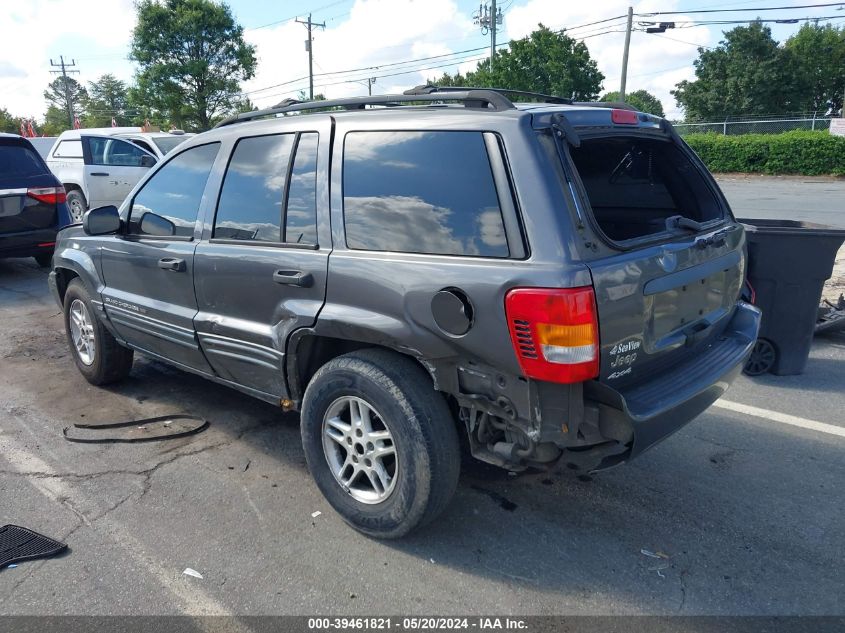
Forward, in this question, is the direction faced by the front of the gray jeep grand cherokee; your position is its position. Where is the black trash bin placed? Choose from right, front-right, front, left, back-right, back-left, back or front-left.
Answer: right

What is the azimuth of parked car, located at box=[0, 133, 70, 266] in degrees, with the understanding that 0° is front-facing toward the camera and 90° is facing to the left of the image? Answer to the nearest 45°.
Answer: approximately 180°

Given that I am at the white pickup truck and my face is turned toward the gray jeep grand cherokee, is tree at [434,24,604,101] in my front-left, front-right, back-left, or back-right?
back-left

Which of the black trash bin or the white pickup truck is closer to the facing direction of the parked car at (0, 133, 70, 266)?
the white pickup truck

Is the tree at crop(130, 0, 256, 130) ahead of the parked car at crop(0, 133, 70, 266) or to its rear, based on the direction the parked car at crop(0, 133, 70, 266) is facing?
ahead

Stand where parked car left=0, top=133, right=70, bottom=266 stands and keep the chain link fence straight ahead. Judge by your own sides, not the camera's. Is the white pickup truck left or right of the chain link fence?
left

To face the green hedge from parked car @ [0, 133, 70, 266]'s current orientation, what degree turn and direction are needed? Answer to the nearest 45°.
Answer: approximately 90° to its right

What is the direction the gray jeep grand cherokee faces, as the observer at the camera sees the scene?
facing away from the viewer and to the left of the viewer

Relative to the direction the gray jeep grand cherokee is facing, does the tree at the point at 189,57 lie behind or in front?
in front
